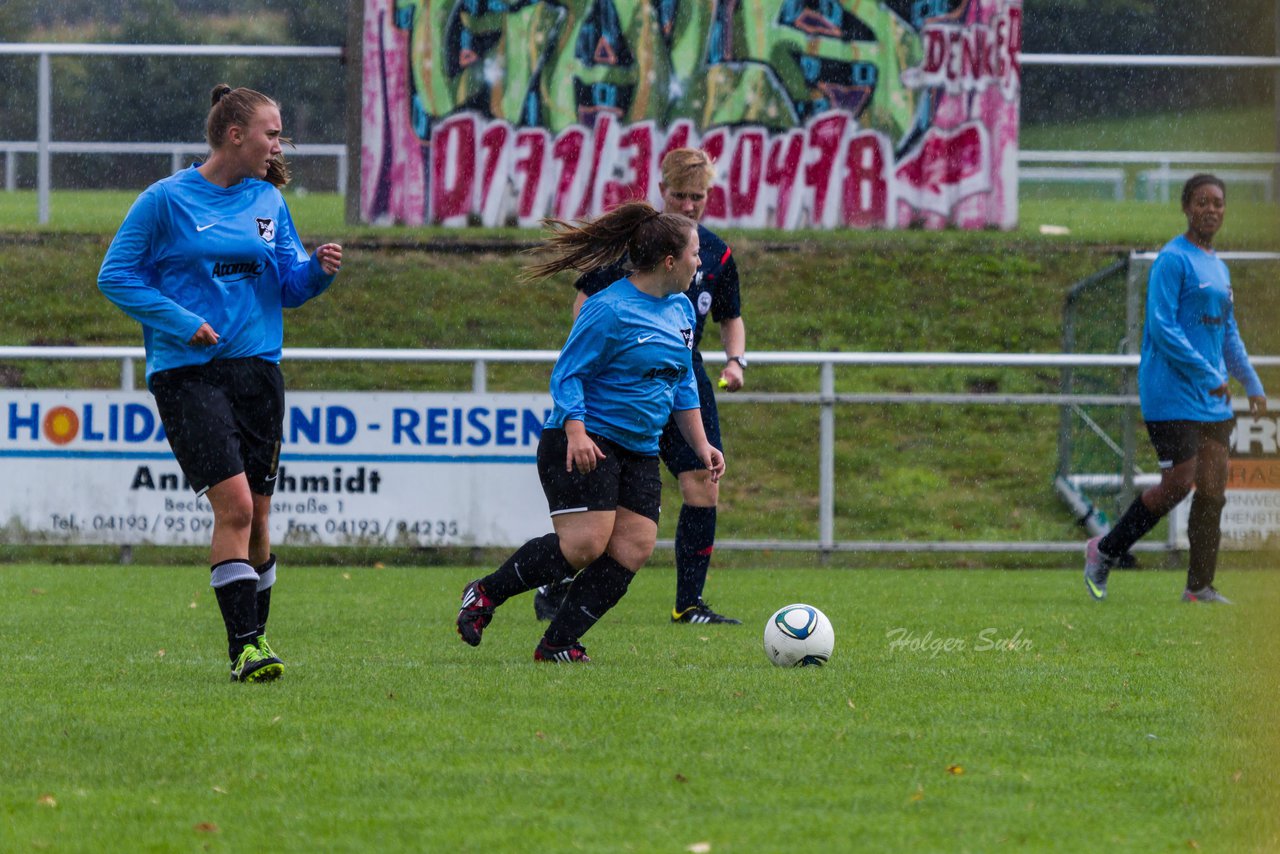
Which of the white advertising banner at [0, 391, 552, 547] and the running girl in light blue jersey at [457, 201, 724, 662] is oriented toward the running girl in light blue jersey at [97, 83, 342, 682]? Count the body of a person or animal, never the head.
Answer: the white advertising banner

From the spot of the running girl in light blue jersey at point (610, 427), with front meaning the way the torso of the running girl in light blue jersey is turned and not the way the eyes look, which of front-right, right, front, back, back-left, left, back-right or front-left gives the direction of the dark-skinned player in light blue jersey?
left

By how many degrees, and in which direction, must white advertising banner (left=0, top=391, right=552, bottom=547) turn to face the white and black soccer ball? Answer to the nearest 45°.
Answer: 0° — it already faces it

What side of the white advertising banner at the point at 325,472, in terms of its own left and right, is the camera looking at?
front

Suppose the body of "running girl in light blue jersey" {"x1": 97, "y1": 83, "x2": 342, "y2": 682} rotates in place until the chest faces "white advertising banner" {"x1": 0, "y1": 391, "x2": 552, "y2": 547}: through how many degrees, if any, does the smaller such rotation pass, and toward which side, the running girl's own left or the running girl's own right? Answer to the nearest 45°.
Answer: approximately 135° to the running girl's own left

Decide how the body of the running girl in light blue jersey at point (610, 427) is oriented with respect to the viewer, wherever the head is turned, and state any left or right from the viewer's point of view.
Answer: facing the viewer and to the right of the viewer

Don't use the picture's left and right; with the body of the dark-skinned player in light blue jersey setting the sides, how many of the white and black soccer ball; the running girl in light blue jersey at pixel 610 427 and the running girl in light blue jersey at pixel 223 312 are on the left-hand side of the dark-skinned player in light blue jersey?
0

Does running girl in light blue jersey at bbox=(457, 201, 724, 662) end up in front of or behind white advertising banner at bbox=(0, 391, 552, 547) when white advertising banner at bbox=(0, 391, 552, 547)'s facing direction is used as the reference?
in front

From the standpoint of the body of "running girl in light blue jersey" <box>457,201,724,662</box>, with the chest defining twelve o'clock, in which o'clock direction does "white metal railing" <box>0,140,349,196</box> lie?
The white metal railing is roughly at 7 o'clock from the running girl in light blue jersey.

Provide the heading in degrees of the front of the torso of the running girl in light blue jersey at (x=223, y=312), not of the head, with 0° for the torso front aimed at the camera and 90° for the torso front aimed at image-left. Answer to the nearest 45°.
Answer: approximately 315°

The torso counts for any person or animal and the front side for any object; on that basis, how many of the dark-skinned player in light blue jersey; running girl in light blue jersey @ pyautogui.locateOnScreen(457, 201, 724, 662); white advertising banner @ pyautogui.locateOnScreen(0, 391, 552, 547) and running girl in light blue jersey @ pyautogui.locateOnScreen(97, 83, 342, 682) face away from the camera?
0

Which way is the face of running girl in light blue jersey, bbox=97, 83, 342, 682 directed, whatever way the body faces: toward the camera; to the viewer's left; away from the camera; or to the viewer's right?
to the viewer's right
